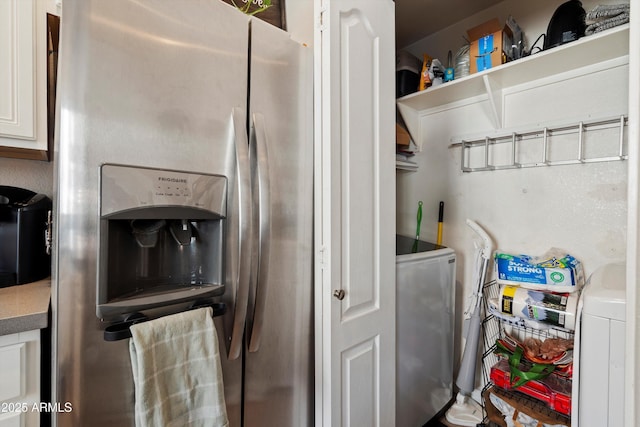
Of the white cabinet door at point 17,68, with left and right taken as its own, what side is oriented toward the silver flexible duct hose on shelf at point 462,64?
left

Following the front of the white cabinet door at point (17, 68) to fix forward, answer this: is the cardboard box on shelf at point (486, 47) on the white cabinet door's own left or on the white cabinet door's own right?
on the white cabinet door's own left

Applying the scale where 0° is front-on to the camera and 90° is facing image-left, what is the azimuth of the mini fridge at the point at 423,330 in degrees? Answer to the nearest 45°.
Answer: approximately 315°

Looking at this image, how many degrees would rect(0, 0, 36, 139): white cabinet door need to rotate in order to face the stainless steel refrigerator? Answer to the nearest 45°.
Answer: approximately 45° to its left

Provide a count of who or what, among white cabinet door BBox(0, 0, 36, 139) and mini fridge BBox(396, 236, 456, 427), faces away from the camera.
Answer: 0

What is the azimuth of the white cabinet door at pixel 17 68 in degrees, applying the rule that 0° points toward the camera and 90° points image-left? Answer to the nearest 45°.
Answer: approximately 0°
